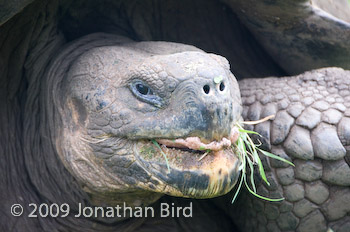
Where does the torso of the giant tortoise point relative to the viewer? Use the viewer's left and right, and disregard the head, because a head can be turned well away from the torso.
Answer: facing the viewer and to the right of the viewer
